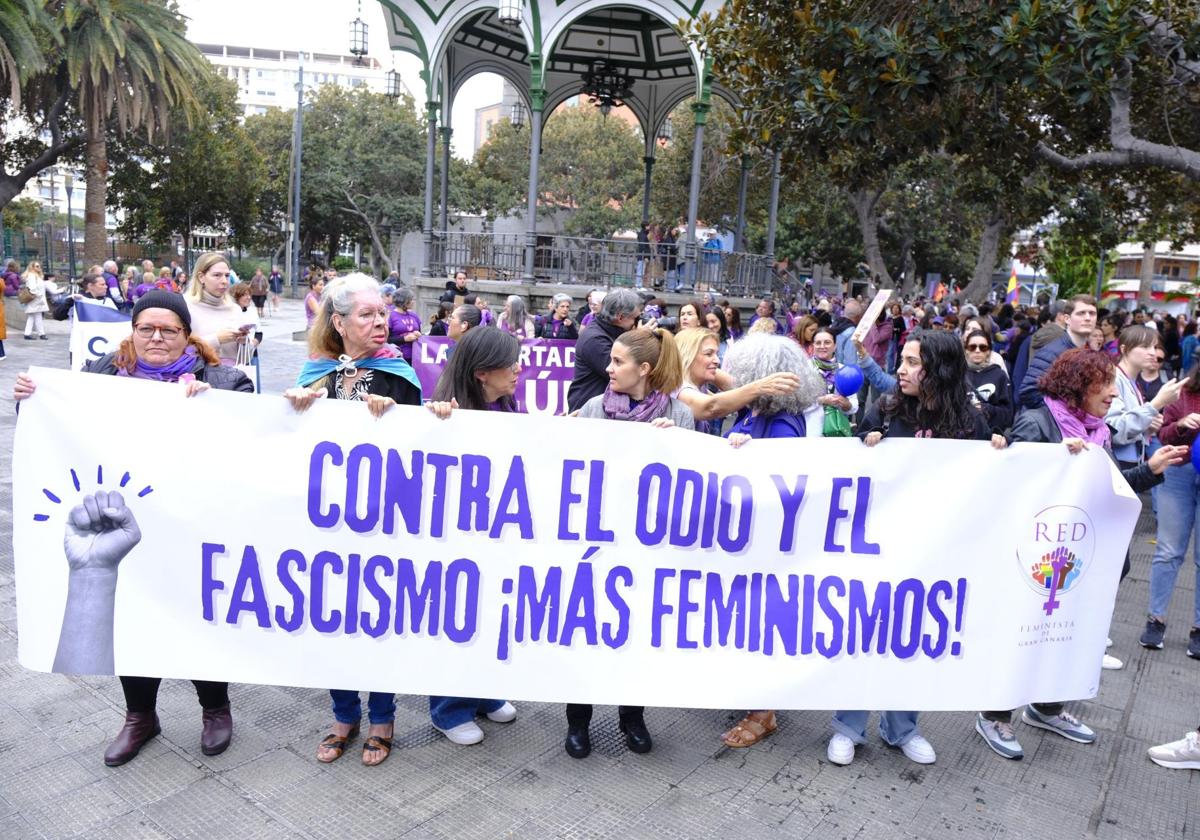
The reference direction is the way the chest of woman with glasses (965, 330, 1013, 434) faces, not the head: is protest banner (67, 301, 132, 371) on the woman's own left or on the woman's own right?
on the woman's own right

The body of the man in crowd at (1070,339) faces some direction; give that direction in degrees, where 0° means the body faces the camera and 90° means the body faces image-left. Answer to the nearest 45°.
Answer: approximately 315°

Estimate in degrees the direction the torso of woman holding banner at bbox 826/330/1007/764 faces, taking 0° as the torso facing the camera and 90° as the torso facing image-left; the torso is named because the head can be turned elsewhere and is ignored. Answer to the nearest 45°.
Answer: approximately 0°

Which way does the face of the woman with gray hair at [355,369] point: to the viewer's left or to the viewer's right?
to the viewer's right
